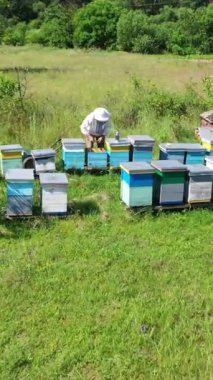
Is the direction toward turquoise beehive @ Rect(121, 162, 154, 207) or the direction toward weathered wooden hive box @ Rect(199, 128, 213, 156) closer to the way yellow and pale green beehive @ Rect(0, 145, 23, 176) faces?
the turquoise beehive

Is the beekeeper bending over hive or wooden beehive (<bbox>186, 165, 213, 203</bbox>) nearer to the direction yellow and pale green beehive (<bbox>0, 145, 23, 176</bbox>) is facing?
the wooden beehive

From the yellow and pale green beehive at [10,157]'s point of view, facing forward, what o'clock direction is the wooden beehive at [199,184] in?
The wooden beehive is roughly at 10 o'clock from the yellow and pale green beehive.

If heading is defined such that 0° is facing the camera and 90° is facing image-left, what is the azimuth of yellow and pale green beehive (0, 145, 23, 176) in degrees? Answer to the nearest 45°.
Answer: approximately 0°

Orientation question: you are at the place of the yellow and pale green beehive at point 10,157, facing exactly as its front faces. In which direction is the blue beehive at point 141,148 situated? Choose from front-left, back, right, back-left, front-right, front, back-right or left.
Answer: left

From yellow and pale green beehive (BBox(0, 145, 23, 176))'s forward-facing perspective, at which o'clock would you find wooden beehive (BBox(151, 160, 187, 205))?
The wooden beehive is roughly at 10 o'clock from the yellow and pale green beehive.

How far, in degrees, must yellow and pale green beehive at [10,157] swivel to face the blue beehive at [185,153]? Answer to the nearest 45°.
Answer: approximately 90° to its left

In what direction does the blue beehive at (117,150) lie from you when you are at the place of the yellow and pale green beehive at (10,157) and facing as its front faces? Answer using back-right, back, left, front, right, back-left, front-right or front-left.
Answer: left

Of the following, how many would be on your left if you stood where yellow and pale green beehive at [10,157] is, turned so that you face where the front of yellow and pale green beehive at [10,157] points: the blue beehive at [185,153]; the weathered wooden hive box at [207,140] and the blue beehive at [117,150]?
3

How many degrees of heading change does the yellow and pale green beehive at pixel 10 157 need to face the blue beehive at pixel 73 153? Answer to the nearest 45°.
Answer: approximately 90° to its left

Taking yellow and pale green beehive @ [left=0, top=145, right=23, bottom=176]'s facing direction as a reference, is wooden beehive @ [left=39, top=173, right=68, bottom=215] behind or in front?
in front

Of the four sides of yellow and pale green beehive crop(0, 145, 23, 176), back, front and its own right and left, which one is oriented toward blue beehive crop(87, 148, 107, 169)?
left

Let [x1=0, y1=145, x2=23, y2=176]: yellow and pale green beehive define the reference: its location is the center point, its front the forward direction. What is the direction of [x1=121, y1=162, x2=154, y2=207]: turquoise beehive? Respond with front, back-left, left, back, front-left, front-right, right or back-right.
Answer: front-left

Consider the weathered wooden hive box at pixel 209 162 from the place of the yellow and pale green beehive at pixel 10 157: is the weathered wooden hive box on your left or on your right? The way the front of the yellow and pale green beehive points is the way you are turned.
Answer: on your left
